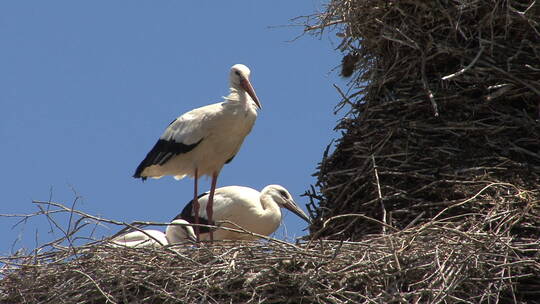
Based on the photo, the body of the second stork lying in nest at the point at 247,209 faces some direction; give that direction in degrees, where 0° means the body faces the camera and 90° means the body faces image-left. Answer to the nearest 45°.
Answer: approximately 270°

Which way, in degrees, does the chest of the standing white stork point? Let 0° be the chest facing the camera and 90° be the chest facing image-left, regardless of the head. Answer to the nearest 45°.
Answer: approximately 315°
